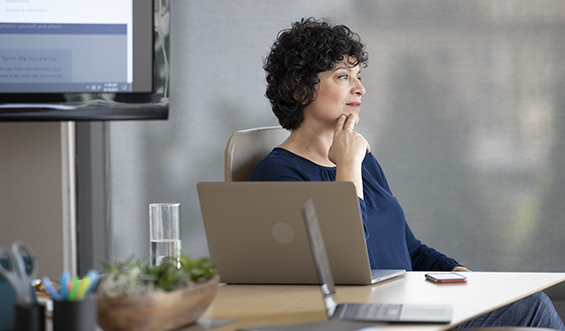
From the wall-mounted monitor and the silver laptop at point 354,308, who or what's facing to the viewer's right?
the silver laptop

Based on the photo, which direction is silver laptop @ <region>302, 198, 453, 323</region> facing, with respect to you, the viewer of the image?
facing to the right of the viewer

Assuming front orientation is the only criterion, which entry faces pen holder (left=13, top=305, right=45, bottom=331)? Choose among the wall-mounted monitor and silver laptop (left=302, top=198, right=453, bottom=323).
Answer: the wall-mounted monitor

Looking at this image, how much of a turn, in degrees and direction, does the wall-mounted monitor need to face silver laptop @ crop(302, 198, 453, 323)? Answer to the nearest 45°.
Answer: approximately 45° to its left

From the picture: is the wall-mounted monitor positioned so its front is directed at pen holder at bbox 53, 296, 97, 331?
yes

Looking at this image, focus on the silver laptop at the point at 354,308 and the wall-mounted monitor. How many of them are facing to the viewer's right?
1
